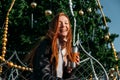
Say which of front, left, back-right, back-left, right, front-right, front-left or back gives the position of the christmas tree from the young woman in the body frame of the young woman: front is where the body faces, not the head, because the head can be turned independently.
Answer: back-left

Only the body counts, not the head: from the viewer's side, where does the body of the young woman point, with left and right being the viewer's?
facing the viewer and to the right of the viewer
